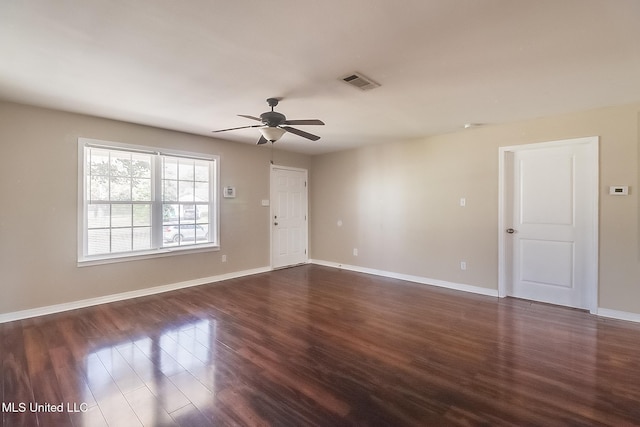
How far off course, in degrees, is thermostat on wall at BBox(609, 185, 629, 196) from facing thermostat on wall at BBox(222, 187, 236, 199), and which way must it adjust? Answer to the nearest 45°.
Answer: approximately 45° to its right

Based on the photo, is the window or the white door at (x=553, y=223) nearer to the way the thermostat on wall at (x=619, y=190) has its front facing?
the window

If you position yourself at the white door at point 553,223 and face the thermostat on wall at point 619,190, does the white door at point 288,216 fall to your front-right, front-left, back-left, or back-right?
back-right

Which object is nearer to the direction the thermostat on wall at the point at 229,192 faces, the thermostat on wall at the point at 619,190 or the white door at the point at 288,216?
the thermostat on wall

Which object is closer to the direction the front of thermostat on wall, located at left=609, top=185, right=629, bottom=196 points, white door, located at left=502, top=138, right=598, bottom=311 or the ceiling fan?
the ceiling fan

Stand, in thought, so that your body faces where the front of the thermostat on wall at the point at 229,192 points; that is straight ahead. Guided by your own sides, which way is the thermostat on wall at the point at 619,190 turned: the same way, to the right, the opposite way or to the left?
to the right

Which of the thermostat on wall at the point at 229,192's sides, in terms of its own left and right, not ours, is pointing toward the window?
right

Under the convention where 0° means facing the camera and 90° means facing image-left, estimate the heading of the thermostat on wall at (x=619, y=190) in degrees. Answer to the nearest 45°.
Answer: approximately 0°

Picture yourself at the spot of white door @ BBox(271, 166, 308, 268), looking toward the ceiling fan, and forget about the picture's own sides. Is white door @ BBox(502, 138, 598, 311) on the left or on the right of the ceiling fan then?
left

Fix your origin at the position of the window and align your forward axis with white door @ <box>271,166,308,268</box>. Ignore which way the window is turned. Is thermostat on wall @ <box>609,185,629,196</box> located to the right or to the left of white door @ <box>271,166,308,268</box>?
right

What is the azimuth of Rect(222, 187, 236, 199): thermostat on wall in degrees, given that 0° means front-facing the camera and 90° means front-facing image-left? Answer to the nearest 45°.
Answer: approximately 315°

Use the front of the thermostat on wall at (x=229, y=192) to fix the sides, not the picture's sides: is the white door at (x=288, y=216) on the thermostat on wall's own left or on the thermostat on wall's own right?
on the thermostat on wall's own left
